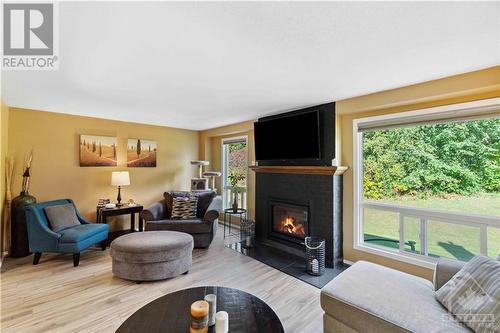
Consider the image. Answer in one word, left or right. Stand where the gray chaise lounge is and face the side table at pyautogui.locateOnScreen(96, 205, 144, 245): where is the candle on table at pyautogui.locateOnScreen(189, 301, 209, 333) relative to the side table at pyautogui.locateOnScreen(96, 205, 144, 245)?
left

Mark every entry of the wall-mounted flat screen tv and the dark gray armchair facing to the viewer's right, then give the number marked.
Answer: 0

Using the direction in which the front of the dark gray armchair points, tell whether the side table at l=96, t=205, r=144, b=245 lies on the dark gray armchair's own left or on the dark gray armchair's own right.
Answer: on the dark gray armchair's own right

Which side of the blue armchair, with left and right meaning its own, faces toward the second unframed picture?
left

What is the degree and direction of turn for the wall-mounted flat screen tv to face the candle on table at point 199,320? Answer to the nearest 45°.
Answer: approximately 45° to its left

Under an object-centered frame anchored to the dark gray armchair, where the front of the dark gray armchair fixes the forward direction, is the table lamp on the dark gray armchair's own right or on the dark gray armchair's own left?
on the dark gray armchair's own right

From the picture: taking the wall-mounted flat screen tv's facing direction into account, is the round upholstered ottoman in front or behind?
in front

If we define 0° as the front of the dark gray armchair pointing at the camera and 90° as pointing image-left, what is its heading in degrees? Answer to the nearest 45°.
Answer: approximately 45°

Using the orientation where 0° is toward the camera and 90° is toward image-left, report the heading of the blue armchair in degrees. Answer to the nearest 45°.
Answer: approximately 315°

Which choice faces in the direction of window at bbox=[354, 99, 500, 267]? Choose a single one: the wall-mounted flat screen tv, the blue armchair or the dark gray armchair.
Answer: the blue armchair

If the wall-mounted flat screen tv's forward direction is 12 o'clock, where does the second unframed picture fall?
The second unframed picture is roughly at 2 o'clock from the wall-mounted flat screen tv.

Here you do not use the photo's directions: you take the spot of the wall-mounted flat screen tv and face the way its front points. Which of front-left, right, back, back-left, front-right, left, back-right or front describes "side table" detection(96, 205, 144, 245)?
front-right

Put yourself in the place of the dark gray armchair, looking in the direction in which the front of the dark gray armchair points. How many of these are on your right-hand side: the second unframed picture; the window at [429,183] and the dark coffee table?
1

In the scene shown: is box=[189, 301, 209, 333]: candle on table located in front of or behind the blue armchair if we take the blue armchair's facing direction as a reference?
in front

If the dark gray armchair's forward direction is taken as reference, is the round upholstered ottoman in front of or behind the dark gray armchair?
in front
